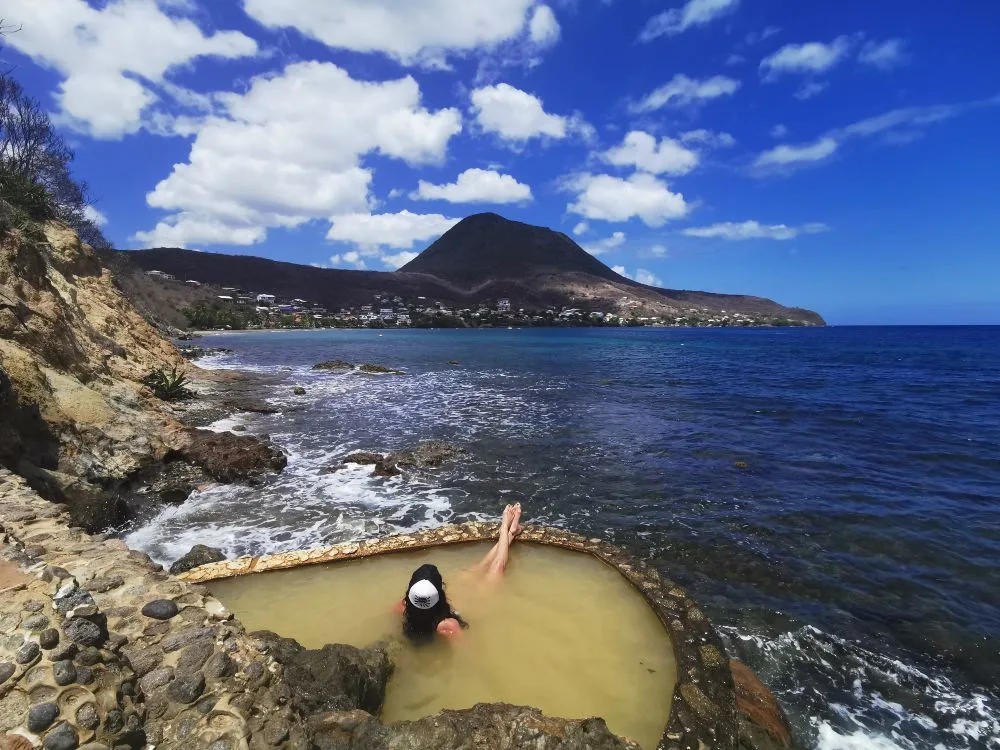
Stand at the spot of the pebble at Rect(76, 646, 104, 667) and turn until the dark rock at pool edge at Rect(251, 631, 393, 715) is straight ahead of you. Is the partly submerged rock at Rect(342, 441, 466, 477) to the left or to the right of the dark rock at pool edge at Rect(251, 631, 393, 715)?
left

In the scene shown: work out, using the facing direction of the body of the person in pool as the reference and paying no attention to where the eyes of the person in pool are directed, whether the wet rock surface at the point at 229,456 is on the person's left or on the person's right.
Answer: on the person's left

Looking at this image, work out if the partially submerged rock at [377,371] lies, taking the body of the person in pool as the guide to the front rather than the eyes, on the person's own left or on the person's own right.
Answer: on the person's own left

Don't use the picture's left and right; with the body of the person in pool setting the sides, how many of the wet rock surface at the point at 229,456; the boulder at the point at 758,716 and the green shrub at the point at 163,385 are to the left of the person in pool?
2

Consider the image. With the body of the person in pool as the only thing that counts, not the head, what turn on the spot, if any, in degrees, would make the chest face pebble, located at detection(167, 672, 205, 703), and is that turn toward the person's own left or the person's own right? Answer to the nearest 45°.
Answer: approximately 180°

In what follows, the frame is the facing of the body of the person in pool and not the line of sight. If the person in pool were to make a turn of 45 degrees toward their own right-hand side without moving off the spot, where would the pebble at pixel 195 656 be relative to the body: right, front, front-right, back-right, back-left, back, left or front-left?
back-right

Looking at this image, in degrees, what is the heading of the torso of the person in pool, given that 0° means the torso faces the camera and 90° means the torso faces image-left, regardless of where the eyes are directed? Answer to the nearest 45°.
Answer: approximately 225°

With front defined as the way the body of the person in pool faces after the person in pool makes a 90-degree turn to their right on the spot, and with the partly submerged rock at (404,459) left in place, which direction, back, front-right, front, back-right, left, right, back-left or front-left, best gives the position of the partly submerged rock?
back-left

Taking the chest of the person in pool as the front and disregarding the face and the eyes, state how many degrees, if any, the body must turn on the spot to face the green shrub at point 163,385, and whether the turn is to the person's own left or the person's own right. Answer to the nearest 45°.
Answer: approximately 90° to the person's own left

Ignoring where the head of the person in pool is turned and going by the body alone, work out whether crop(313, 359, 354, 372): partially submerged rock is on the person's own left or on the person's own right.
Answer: on the person's own left

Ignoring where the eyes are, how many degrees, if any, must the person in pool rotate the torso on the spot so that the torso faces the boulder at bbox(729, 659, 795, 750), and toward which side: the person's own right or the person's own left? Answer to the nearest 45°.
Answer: approximately 45° to the person's own right

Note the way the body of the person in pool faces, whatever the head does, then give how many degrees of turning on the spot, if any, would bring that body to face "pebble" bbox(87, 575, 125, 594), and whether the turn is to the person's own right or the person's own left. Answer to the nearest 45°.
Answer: approximately 135° to the person's own left
